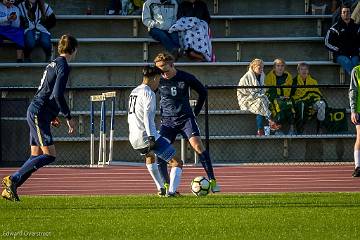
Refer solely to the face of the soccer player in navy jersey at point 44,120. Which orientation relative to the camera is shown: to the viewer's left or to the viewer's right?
to the viewer's right

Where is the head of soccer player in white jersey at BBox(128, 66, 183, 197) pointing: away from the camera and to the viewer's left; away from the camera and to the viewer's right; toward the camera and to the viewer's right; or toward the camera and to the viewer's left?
away from the camera and to the viewer's right

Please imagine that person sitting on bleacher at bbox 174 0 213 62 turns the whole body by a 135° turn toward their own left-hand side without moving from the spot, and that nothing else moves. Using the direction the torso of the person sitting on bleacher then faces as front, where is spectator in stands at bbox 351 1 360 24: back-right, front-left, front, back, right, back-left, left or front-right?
front-right

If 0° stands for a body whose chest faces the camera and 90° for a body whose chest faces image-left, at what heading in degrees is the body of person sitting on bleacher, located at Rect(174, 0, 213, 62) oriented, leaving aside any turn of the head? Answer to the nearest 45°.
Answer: approximately 0°

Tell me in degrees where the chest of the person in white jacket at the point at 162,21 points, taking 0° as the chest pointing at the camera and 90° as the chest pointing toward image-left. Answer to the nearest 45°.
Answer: approximately 315°

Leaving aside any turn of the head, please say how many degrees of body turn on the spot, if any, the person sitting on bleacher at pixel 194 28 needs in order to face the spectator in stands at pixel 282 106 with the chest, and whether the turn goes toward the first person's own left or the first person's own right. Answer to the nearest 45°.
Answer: approximately 45° to the first person's own left

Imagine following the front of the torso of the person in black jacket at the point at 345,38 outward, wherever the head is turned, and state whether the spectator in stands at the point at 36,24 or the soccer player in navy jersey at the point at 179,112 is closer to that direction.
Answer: the soccer player in navy jersey
